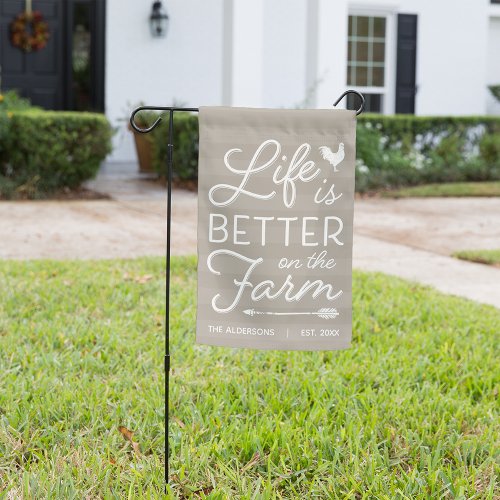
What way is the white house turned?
toward the camera

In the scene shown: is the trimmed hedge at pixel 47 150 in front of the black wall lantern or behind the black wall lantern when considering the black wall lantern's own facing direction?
in front

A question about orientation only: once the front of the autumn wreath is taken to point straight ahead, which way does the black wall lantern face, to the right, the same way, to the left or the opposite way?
the same way

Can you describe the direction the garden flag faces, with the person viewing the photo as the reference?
facing the viewer

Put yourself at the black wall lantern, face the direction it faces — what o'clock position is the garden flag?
The garden flag is roughly at 12 o'clock from the black wall lantern.

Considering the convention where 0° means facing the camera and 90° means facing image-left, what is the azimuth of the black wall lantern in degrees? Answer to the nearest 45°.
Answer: approximately 0°

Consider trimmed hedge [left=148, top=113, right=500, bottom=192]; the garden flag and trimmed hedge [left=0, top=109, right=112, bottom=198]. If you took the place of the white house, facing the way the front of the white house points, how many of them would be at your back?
0

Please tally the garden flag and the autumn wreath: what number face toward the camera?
2

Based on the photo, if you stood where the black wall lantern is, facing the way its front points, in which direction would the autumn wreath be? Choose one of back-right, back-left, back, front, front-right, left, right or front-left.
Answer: right

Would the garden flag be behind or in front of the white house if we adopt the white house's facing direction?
in front

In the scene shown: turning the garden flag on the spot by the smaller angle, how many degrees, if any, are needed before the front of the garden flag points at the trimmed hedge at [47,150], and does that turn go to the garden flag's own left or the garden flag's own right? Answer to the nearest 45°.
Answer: approximately 180°

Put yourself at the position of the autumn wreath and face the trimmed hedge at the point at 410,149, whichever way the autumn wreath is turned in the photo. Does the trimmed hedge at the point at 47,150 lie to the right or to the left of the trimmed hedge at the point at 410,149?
right

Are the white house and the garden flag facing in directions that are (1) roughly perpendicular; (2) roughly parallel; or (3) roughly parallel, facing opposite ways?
roughly parallel

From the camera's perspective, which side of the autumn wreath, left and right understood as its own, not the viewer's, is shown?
front
